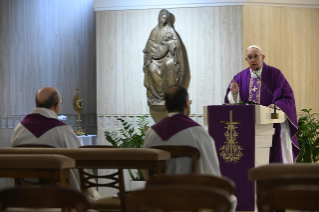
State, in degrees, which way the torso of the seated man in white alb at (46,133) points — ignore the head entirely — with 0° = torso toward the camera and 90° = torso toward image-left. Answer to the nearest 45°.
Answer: approximately 225°

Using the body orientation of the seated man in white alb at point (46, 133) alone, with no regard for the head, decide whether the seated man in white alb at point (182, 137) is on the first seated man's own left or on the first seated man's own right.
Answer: on the first seated man's own right

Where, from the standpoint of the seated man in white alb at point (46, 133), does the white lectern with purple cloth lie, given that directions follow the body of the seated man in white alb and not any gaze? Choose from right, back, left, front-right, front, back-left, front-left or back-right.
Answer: front-right

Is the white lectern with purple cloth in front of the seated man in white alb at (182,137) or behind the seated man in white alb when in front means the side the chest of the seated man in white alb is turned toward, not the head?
in front

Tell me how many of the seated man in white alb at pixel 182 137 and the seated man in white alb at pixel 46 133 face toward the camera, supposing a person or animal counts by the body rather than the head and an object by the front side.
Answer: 0

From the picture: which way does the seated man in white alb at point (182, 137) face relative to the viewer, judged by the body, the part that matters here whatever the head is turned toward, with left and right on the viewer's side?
facing away from the viewer and to the right of the viewer

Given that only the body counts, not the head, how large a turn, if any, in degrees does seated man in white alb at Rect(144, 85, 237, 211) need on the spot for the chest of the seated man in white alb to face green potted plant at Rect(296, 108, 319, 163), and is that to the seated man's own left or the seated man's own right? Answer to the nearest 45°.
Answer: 0° — they already face it

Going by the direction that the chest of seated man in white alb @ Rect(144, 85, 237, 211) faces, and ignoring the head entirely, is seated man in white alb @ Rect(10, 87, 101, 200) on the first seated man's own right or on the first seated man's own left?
on the first seated man's own left

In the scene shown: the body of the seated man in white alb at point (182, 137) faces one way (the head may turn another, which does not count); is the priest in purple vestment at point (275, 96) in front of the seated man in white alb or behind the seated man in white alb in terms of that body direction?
in front

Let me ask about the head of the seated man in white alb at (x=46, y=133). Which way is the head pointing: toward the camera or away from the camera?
away from the camera
